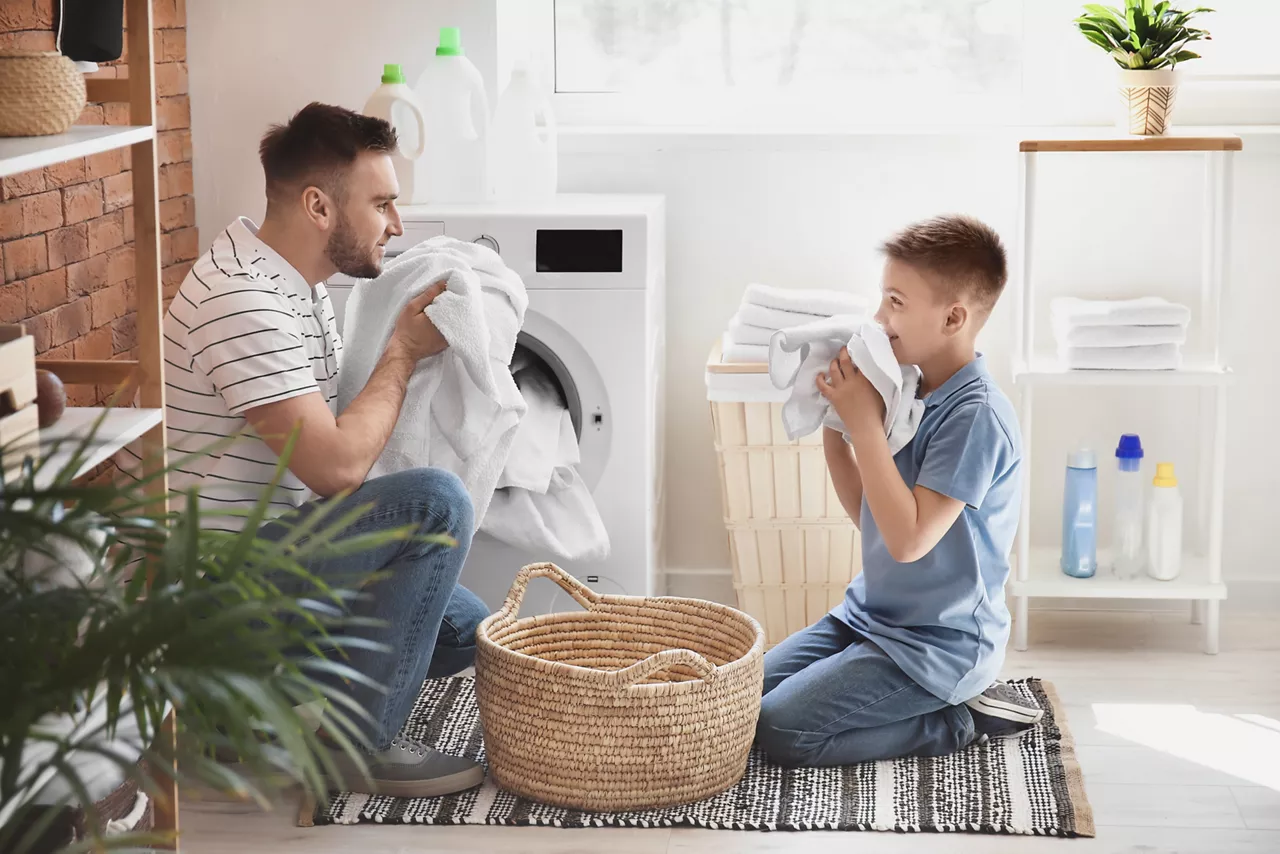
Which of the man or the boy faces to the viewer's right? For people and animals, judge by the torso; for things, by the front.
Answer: the man

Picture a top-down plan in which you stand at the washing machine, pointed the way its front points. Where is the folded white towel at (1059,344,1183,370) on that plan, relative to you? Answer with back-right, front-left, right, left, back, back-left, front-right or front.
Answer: left

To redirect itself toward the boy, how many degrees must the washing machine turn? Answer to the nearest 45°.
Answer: approximately 45° to its left

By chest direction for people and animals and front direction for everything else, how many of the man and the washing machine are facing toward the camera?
1

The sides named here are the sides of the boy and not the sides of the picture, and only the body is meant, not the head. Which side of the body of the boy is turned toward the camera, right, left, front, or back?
left

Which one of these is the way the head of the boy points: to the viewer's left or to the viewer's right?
to the viewer's left

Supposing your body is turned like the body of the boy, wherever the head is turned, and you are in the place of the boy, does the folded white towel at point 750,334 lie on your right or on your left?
on your right

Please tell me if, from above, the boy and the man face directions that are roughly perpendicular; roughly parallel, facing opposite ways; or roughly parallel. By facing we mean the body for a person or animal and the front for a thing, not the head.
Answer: roughly parallel, facing opposite ways

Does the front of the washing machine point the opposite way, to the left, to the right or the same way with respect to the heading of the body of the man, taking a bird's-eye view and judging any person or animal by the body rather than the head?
to the right

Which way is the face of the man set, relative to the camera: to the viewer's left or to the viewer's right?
to the viewer's right

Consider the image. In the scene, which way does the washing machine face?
toward the camera

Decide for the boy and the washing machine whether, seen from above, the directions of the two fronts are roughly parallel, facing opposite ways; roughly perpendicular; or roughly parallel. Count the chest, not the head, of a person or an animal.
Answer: roughly perpendicular

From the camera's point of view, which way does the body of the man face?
to the viewer's right

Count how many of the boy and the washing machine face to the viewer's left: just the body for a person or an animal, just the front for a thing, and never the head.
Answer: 1

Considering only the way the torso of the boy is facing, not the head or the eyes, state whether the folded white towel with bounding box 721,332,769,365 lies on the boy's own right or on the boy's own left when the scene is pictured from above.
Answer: on the boy's own right
